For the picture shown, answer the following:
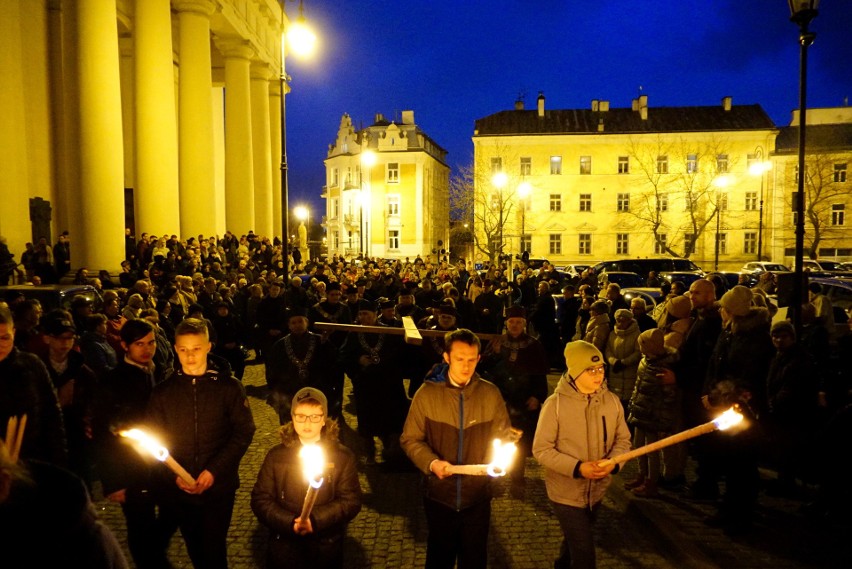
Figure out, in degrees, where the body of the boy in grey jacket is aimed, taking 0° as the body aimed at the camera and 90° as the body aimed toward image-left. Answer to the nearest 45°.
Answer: approximately 315°

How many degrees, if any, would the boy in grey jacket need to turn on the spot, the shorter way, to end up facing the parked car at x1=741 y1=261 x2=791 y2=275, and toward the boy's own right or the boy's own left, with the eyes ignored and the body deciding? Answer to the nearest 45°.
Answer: approximately 135° to the boy's own left

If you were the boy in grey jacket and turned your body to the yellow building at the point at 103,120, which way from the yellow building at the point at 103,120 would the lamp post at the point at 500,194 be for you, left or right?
right

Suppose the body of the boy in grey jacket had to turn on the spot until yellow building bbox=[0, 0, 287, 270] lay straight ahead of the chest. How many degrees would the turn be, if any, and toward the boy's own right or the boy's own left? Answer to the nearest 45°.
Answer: approximately 180°

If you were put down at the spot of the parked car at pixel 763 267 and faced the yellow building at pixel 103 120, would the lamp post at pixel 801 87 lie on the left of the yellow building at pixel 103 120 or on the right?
left

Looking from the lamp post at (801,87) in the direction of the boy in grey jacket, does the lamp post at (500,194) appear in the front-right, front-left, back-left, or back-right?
back-right

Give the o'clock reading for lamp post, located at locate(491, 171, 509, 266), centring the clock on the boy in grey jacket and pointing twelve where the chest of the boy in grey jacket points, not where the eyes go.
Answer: The lamp post is roughly at 7 o'clock from the boy in grey jacket.
